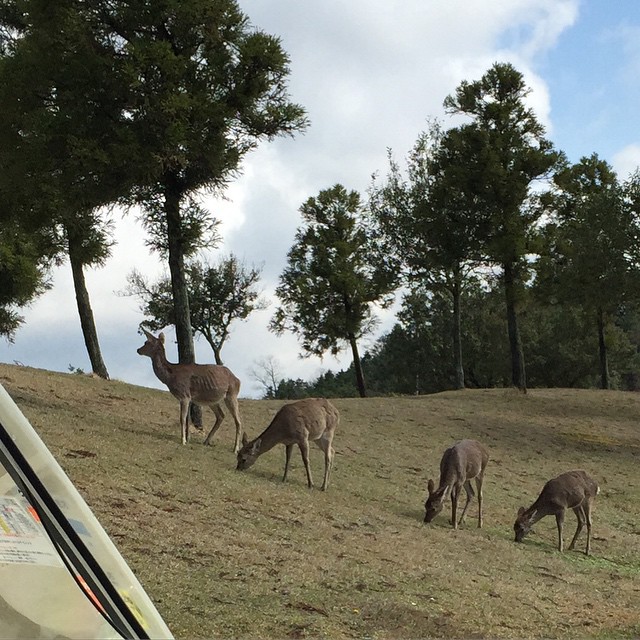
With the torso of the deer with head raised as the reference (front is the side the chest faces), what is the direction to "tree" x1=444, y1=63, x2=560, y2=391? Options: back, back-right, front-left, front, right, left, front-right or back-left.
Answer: back-right

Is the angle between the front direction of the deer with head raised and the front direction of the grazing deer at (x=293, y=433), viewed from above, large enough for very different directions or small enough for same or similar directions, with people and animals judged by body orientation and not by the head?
same or similar directions

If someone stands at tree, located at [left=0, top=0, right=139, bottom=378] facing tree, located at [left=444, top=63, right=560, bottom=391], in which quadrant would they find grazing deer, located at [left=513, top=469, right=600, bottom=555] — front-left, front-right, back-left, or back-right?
front-right

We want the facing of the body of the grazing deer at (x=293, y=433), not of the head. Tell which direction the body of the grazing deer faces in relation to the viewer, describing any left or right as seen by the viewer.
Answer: facing to the left of the viewer

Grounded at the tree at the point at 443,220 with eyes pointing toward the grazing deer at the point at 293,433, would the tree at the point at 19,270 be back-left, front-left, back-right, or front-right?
front-right

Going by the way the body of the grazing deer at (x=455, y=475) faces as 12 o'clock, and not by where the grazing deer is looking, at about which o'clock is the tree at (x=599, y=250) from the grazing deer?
The tree is roughly at 5 o'clock from the grazing deer.

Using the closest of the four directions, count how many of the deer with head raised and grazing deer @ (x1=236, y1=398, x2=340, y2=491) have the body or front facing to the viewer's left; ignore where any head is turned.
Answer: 2

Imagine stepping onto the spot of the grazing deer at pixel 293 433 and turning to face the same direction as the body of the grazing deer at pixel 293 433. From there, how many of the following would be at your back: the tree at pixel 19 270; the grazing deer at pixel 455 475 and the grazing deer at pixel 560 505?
2

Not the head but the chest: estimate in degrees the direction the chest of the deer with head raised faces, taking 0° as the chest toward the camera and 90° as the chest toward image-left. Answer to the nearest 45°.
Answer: approximately 90°

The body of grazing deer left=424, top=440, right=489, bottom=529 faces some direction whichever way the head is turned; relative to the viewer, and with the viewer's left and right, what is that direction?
facing the viewer and to the left of the viewer

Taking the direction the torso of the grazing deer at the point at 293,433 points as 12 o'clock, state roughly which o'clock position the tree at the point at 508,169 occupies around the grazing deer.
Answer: The tree is roughly at 4 o'clock from the grazing deer.

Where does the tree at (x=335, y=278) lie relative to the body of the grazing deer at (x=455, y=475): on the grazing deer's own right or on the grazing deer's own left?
on the grazing deer's own right
